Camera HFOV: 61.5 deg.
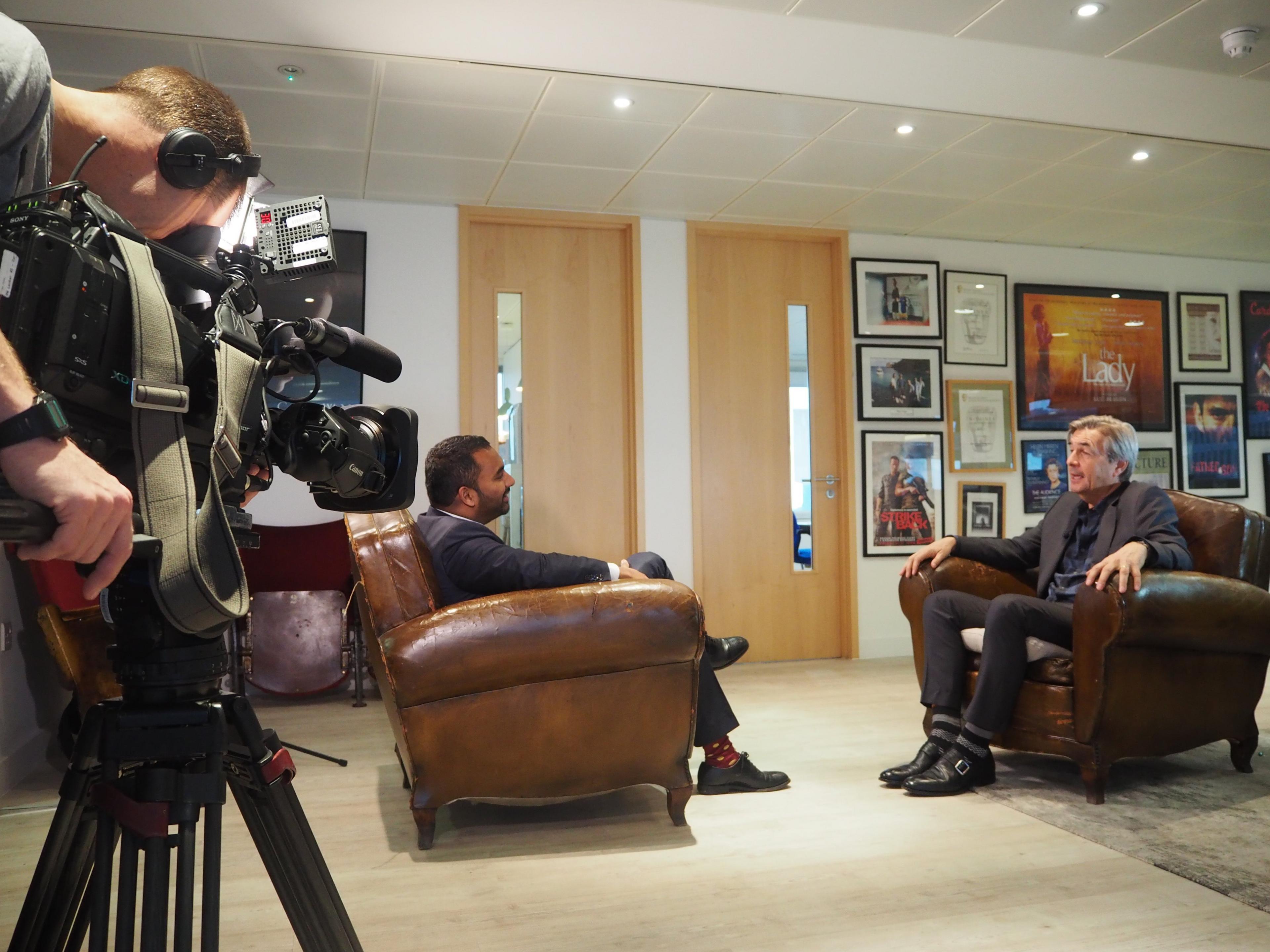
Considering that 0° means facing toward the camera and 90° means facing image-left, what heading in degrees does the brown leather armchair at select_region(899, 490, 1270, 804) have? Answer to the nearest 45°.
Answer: approximately 45°

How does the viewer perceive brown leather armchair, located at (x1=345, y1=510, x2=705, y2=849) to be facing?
facing to the right of the viewer

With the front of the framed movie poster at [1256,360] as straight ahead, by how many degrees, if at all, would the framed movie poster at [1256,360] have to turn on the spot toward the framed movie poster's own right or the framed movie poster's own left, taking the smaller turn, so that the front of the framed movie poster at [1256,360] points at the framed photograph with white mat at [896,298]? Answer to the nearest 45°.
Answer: approximately 45° to the framed movie poster's own right

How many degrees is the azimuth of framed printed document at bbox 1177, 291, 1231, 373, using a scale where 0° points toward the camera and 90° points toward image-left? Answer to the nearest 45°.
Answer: approximately 0°

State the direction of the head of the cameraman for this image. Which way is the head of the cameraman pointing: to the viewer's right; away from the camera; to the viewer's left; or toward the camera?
to the viewer's right

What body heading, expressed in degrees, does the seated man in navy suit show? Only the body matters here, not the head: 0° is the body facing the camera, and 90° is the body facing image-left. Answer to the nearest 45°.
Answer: approximately 270°
